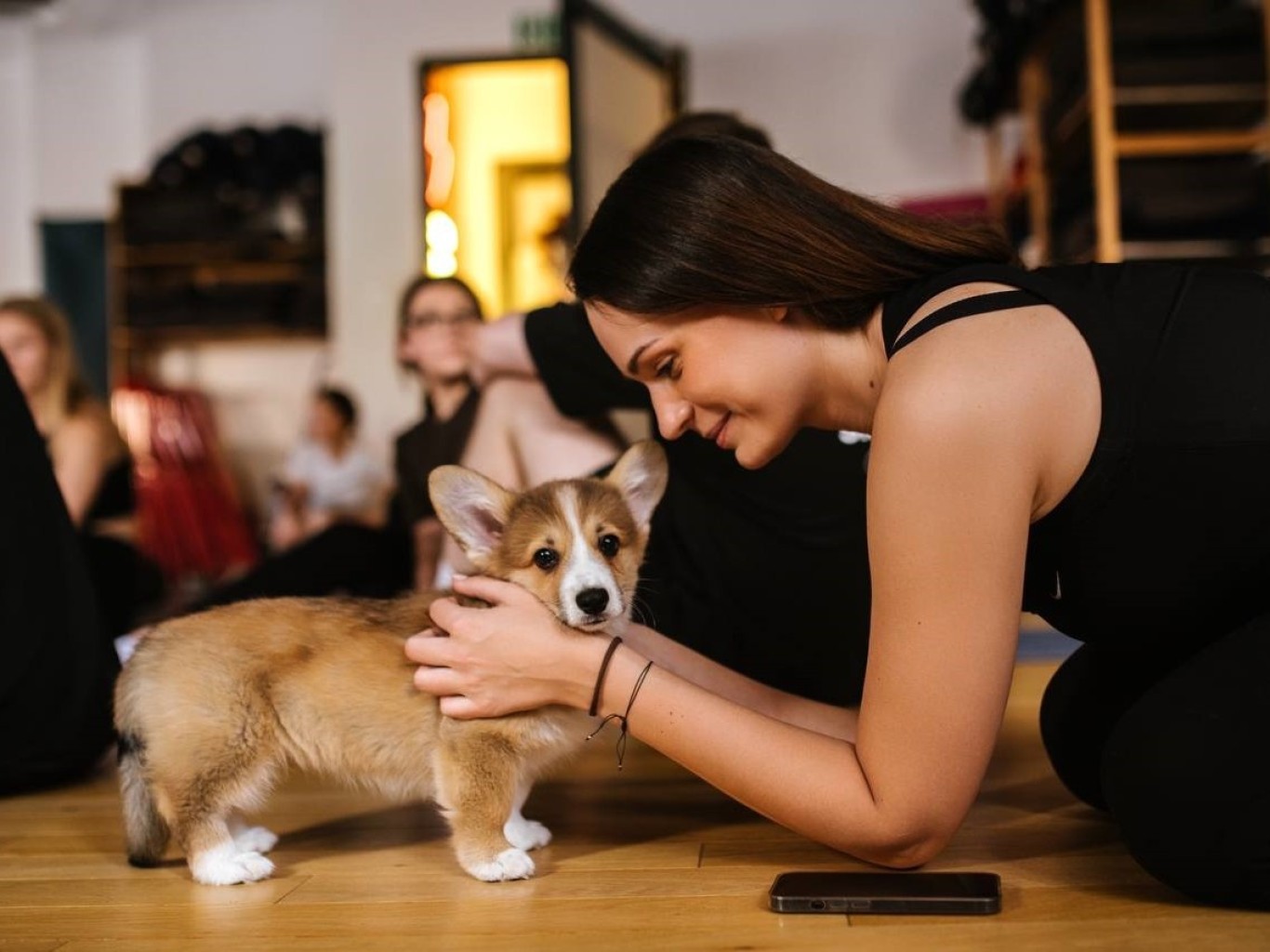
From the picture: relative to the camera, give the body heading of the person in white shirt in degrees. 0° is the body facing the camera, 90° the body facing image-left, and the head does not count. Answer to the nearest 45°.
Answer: approximately 45°

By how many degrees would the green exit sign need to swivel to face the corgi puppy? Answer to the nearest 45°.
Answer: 0° — it already faces it

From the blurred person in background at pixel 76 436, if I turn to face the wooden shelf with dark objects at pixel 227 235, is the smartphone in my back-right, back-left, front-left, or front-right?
back-right

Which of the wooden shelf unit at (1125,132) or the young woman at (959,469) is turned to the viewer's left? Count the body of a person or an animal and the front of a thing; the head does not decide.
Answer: the young woman

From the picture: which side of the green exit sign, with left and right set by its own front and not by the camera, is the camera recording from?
front

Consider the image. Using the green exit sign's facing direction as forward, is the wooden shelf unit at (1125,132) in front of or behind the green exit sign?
in front

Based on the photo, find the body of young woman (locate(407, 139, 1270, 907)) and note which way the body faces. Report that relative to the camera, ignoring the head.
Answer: to the viewer's left

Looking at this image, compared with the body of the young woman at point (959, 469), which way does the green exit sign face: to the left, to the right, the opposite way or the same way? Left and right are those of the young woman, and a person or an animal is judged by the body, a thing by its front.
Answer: to the left

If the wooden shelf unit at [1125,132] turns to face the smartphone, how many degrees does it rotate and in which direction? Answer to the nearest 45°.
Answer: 0° — it already faces it

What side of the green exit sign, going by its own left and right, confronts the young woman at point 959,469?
front

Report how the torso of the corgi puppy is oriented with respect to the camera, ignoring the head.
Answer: to the viewer's right
